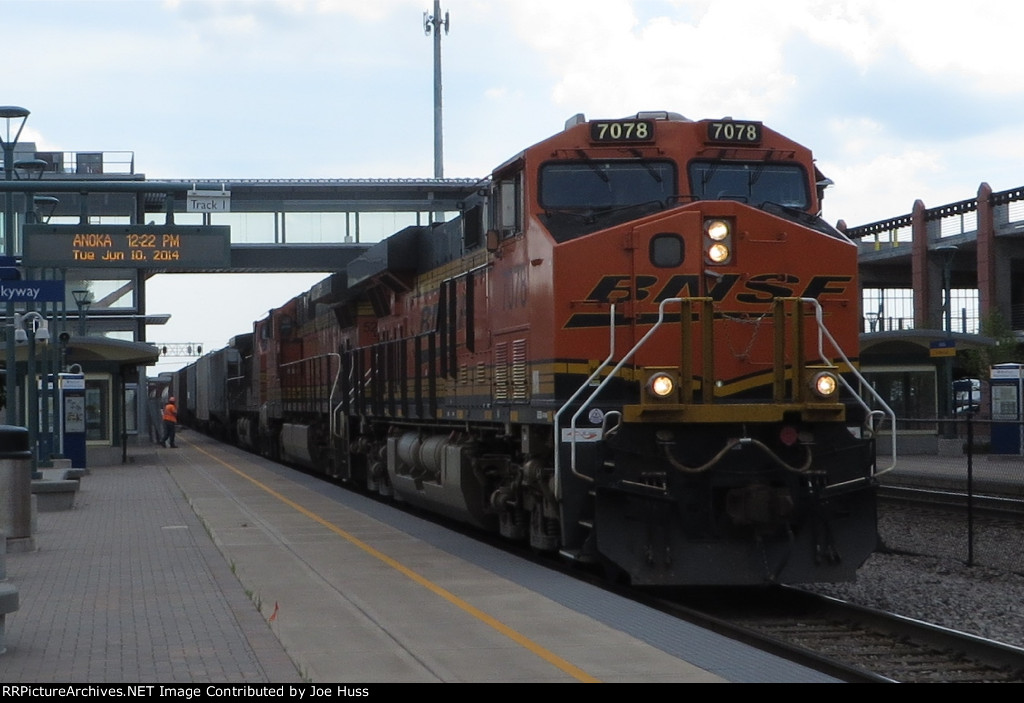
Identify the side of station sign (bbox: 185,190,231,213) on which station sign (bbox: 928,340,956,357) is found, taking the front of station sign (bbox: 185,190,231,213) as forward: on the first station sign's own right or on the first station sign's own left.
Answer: on the first station sign's own left

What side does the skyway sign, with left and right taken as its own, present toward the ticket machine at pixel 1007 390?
left

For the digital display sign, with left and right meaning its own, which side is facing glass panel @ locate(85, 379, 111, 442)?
back

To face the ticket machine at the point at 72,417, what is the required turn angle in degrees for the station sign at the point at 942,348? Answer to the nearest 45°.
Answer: approximately 90° to its right

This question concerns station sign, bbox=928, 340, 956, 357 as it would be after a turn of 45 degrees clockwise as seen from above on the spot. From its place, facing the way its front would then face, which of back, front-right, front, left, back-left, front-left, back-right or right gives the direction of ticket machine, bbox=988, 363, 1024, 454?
front-left

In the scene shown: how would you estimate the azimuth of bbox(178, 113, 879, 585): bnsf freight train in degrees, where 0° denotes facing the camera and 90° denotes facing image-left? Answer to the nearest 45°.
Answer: approximately 315°

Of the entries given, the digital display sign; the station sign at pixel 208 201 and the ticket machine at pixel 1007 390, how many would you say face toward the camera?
3

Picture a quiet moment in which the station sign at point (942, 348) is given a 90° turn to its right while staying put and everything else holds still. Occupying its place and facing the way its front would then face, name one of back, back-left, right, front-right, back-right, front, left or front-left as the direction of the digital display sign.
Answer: front-left

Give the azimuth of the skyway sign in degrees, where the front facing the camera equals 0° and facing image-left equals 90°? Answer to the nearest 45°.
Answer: approximately 0°

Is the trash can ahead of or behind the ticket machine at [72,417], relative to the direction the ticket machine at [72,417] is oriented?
ahead

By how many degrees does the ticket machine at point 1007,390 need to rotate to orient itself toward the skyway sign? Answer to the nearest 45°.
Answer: approximately 45° to its right

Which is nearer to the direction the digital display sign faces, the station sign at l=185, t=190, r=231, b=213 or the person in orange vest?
the station sign
